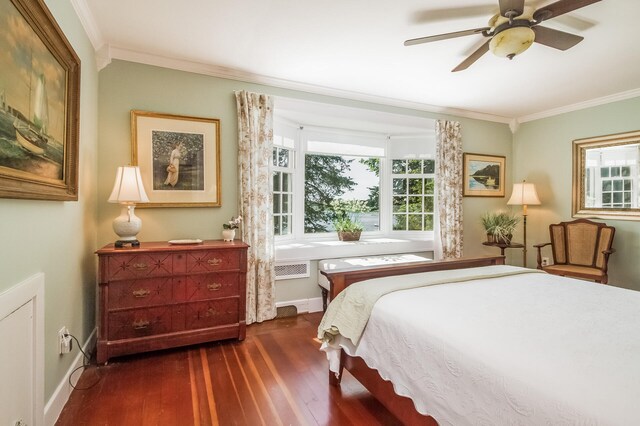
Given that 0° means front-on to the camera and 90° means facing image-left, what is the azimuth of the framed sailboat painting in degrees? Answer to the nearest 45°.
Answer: approximately 315°

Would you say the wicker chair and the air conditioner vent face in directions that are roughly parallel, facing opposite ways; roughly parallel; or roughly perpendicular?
roughly perpendicular

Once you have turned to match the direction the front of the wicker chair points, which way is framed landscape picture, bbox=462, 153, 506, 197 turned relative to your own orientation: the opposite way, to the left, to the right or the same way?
to the left

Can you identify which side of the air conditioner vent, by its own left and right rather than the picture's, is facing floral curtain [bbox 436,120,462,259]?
left

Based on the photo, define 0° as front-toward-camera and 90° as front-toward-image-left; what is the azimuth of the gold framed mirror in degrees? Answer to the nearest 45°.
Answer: approximately 45°

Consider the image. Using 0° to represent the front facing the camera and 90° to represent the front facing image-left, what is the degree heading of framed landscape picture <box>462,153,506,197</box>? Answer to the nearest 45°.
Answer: approximately 315°

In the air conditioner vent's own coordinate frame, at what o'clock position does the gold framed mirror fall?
The gold framed mirror is roughly at 9 o'clock from the air conditioner vent.

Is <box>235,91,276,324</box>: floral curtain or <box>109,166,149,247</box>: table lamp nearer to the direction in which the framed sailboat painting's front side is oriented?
the floral curtain

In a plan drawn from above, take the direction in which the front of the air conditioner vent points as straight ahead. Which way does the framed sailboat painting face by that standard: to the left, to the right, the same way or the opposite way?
to the left

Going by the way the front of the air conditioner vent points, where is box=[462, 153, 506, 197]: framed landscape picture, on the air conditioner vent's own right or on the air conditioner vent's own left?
on the air conditioner vent's own left
